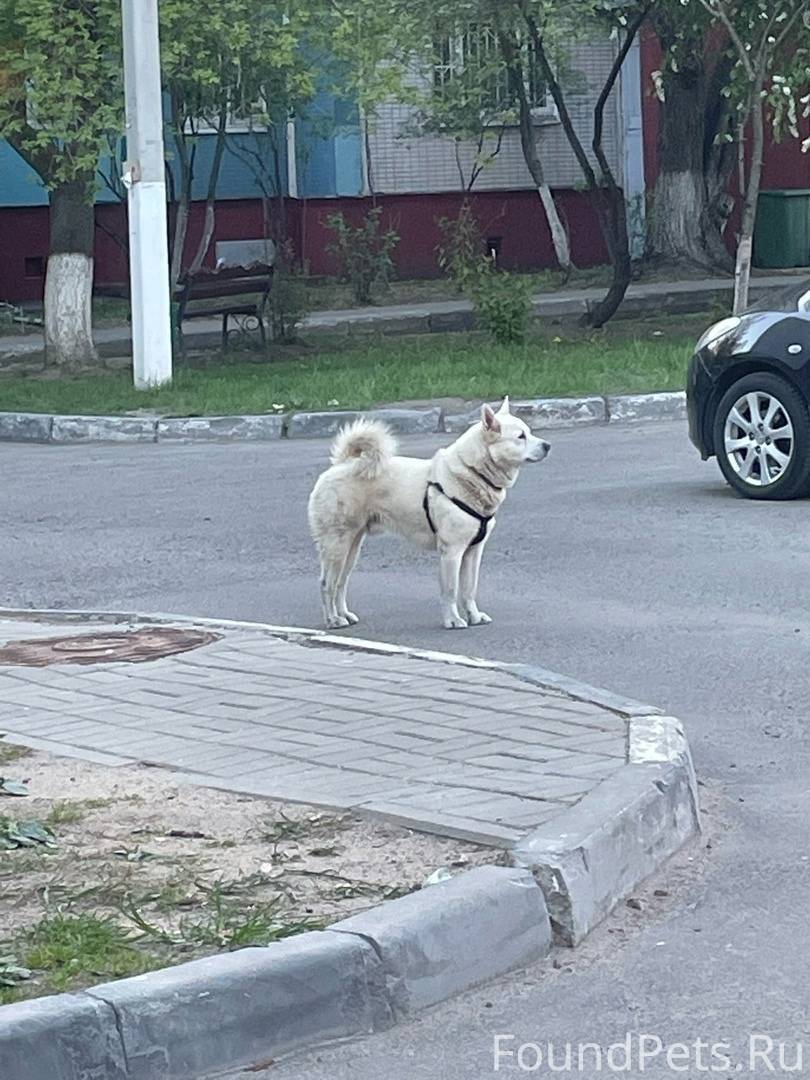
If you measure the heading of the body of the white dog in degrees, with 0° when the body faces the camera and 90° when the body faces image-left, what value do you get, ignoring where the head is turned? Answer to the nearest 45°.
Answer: approximately 270°

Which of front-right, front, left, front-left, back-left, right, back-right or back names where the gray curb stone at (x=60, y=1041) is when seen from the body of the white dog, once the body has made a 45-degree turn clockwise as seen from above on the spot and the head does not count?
front-right

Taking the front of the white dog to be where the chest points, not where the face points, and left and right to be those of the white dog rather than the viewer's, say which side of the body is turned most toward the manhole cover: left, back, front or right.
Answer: back

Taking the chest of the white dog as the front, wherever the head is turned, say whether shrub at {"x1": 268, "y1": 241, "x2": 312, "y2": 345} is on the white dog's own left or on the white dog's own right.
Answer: on the white dog's own left

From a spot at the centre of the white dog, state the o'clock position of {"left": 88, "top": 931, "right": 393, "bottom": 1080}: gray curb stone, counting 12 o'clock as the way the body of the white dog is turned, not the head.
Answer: The gray curb stone is roughly at 3 o'clock from the white dog.

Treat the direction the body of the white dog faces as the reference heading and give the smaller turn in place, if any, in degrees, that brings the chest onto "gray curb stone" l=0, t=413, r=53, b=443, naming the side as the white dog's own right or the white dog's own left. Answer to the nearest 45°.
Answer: approximately 90° to the white dog's own left

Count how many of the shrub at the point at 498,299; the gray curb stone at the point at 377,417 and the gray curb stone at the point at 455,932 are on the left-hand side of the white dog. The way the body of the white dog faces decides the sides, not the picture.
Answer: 2

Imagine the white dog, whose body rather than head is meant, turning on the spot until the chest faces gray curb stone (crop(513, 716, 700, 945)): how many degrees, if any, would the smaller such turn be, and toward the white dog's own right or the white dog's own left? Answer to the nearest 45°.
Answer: approximately 90° to the white dog's own right

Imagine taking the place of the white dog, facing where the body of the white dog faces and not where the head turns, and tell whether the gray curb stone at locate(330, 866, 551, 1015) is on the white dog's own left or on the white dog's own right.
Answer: on the white dog's own right

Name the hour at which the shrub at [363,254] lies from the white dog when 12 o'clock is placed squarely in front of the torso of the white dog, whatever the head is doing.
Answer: The shrub is roughly at 9 o'clock from the white dog.

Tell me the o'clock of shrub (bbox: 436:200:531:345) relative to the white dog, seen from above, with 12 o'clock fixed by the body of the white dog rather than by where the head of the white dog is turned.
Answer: The shrub is roughly at 9 o'clock from the white dog.

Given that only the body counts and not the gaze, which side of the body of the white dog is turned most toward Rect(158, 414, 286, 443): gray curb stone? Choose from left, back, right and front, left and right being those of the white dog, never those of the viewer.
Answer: left

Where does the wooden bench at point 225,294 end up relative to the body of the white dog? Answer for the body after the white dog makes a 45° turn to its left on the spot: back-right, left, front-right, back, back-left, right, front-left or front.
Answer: front-left
